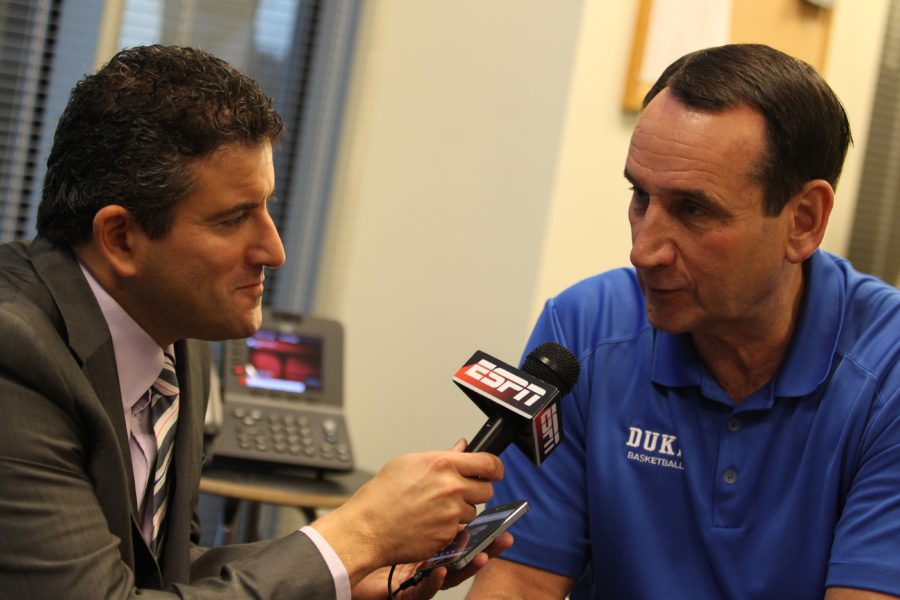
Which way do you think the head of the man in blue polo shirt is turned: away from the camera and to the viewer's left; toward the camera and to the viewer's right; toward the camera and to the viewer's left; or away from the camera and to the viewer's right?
toward the camera and to the viewer's left

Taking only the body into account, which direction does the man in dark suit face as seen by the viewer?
to the viewer's right

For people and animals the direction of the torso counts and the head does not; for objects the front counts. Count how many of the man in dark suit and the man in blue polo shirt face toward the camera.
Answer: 1

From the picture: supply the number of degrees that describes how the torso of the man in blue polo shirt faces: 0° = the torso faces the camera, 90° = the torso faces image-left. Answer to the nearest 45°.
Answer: approximately 0°

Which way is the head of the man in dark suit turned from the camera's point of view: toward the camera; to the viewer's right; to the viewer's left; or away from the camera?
to the viewer's right
